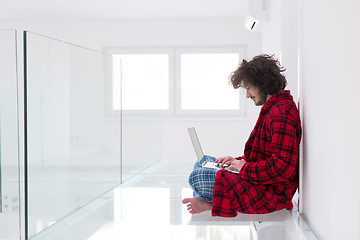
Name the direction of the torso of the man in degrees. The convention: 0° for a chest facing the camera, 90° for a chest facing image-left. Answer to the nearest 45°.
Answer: approximately 90°

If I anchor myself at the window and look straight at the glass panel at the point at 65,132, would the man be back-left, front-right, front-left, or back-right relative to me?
front-left

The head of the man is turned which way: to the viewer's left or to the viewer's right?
to the viewer's left

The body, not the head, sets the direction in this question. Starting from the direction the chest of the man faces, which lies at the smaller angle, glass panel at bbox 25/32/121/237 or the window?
the glass panel

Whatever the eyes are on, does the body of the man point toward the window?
no

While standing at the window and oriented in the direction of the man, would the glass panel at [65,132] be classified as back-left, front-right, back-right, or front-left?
front-right

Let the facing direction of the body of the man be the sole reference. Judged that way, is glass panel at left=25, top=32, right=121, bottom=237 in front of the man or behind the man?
in front

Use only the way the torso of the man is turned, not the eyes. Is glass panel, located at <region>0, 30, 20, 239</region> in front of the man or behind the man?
in front
